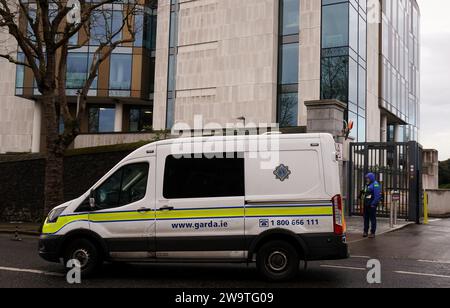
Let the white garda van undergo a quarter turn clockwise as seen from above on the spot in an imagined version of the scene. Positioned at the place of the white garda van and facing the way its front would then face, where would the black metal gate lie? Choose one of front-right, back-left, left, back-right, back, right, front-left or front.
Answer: front-right

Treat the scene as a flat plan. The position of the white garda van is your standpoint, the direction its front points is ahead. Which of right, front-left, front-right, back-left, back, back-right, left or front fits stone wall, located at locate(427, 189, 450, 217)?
back-right

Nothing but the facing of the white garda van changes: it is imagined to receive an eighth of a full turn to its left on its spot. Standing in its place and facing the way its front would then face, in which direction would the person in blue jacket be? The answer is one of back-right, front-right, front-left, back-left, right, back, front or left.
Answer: back

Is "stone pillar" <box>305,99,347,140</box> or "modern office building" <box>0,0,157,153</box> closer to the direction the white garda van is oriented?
the modern office building

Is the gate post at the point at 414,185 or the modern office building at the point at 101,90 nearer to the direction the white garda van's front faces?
the modern office building

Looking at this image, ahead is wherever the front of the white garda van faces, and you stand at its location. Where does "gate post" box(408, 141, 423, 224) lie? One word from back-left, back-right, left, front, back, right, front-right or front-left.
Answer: back-right

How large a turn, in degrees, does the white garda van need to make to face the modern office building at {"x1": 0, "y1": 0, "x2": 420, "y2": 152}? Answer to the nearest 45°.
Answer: approximately 90° to its right

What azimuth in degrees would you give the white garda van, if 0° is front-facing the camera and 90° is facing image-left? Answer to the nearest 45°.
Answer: approximately 90°

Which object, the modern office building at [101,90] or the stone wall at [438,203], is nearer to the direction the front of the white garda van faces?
the modern office building

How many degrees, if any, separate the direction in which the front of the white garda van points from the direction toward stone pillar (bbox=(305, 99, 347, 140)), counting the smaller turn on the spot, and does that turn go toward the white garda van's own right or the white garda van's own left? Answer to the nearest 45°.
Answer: approximately 135° to the white garda van's own right

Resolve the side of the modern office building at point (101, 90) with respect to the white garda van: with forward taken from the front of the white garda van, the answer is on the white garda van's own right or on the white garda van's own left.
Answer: on the white garda van's own right
